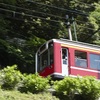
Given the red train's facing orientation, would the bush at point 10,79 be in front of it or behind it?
in front

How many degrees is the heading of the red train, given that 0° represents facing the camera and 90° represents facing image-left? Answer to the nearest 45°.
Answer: approximately 45°

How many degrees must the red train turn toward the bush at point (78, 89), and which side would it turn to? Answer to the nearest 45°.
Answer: approximately 45° to its left

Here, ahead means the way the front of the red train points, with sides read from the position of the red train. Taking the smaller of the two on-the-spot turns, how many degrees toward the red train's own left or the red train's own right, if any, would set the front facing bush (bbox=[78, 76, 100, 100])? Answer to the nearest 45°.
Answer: approximately 45° to the red train's own left

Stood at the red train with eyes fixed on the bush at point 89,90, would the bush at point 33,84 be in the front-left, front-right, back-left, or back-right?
front-right

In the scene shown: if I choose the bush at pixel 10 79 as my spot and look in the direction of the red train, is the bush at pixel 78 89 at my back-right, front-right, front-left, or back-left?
front-right

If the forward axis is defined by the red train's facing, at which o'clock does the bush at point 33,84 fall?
The bush is roughly at 11 o'clock from the red train.

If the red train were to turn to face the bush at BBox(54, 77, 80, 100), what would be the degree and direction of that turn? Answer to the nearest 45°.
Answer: approximately 45° to its left
